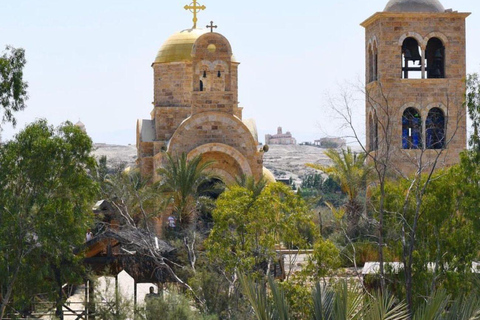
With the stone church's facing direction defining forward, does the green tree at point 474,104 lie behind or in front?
in front

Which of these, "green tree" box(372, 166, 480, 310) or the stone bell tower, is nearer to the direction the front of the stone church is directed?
the green tree

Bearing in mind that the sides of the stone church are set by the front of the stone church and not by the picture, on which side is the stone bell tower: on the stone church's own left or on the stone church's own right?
on the stone church's own left

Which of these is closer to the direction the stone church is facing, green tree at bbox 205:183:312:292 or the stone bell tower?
the green tree

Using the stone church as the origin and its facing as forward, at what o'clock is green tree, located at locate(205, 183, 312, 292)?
The green tree is roughly at 12 o'clock from the stone church.

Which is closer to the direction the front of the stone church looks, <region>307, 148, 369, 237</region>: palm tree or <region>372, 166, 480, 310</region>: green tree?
the green tree

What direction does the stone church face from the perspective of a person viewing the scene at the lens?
facing the viewer

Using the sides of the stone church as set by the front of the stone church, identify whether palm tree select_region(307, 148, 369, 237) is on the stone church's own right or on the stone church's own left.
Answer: on the stone church's own left

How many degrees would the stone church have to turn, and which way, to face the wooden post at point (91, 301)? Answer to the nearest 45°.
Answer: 0° — it already faces it
